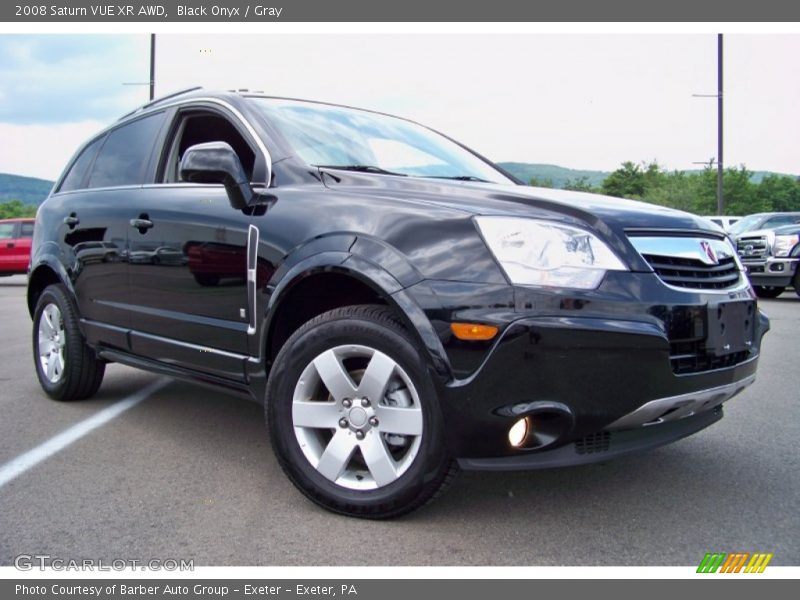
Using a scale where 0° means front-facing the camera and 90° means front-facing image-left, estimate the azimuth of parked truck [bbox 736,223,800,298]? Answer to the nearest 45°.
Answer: approximately 45°
